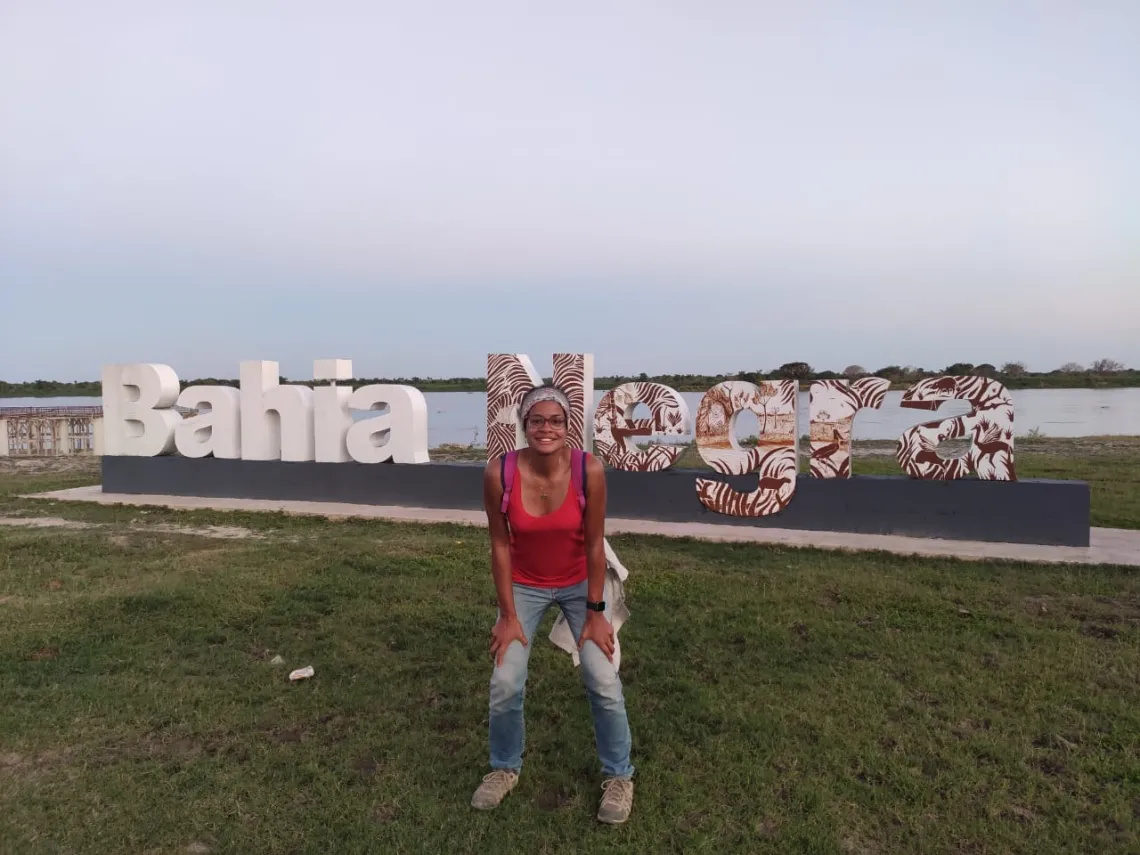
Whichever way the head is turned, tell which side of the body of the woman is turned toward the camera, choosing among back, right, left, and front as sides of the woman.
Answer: front

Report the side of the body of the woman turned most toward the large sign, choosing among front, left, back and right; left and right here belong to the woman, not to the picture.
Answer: back

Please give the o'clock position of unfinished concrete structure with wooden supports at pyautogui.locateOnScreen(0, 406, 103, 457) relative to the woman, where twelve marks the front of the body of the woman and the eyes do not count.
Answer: The unfinished concrete structure with wooden supports is roughly at 5 o'clock from the woman.

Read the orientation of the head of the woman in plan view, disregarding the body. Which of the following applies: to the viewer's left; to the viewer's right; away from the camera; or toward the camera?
toward the camera

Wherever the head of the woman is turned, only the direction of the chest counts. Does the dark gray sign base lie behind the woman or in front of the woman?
behind
